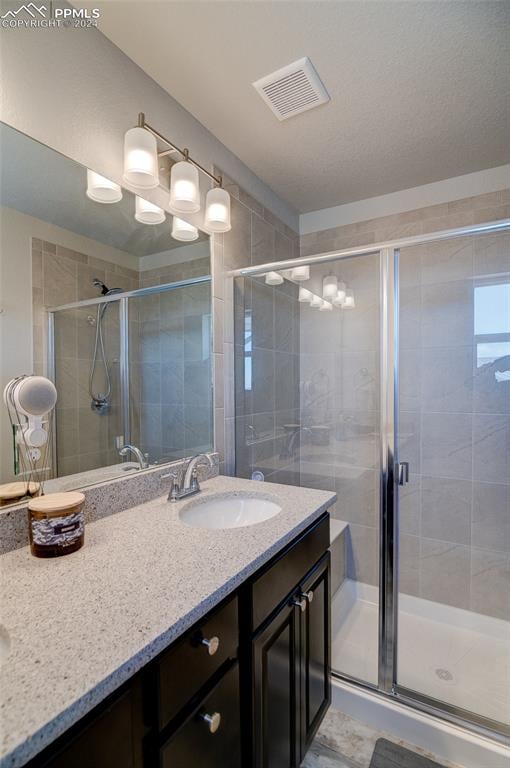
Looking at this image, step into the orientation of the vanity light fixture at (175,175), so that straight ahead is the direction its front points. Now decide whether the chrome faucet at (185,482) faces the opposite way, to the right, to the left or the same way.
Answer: the same way

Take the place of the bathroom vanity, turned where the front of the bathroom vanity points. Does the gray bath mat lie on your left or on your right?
on your left

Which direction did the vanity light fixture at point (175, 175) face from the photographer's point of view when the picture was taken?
facing the viewer and to the right of the viewer

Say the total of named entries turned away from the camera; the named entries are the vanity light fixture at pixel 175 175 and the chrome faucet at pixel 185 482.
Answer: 0

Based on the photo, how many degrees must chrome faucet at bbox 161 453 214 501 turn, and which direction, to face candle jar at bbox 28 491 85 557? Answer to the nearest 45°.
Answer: approximately 90° to its right

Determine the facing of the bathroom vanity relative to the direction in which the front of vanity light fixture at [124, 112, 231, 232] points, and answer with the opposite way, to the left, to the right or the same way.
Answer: the same way
